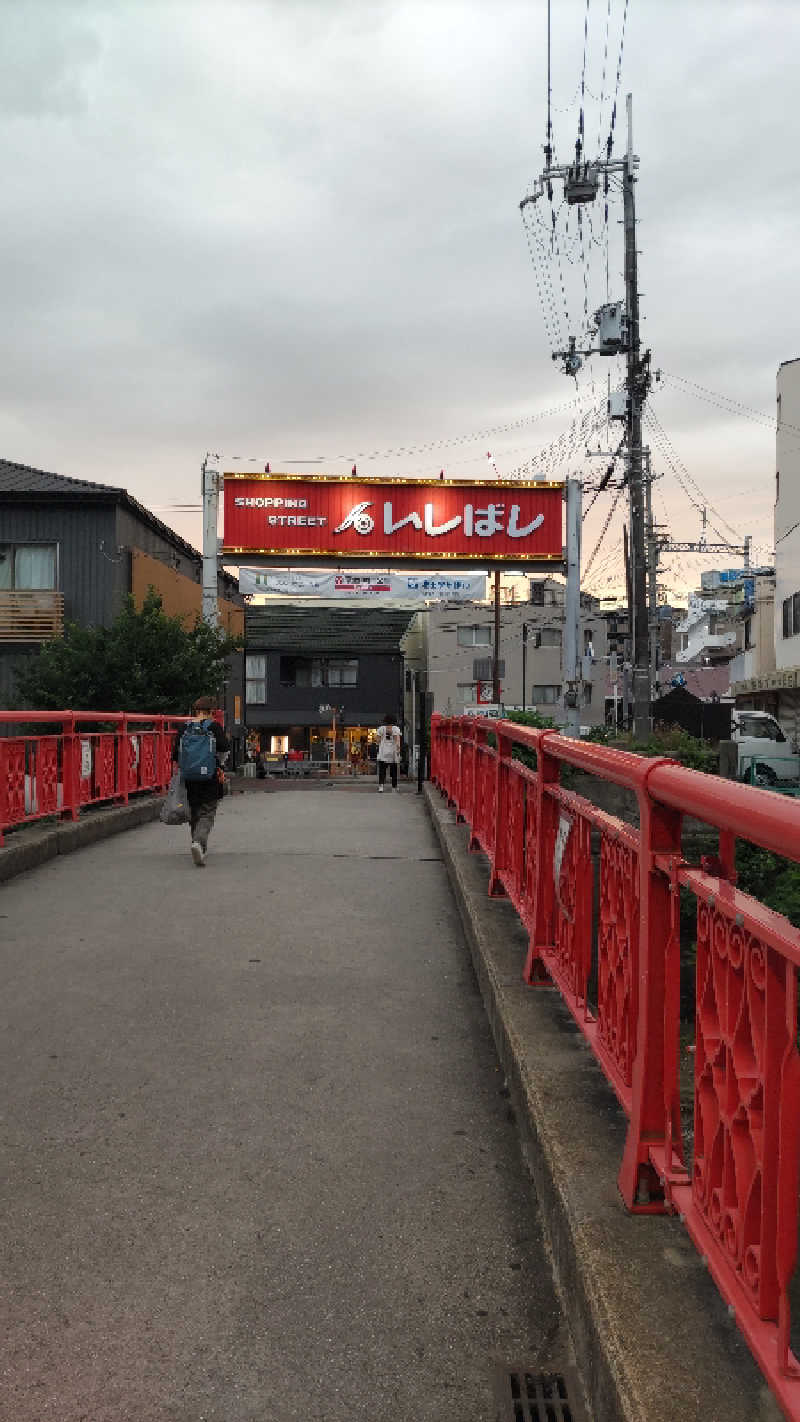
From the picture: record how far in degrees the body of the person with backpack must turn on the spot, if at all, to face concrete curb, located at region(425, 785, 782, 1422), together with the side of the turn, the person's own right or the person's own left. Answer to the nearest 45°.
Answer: approximately 180°

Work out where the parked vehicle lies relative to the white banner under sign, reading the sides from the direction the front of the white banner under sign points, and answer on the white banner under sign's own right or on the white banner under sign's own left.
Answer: on the white banner under sign's own left

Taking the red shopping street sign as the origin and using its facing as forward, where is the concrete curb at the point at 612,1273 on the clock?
The concrete curb is roughly at 12 o'clock from the red shopping street sign.

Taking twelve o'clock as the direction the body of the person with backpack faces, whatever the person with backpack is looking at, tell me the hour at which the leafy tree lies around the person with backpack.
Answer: The leafy tree is roughly at 12 o'clock from the person with backpack.

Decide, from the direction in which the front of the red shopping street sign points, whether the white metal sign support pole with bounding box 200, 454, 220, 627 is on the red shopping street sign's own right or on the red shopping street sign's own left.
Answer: on the red shopping street sign's own right

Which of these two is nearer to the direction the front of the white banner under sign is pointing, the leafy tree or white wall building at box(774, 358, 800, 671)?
the leafy tree

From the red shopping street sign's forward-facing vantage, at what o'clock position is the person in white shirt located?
The person in white shirt is roughly at 12 o'clock from the red shopping street sign.

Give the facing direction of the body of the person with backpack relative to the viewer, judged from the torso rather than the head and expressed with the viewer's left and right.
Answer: facing away from the viewer

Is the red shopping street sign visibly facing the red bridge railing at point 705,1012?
yes
